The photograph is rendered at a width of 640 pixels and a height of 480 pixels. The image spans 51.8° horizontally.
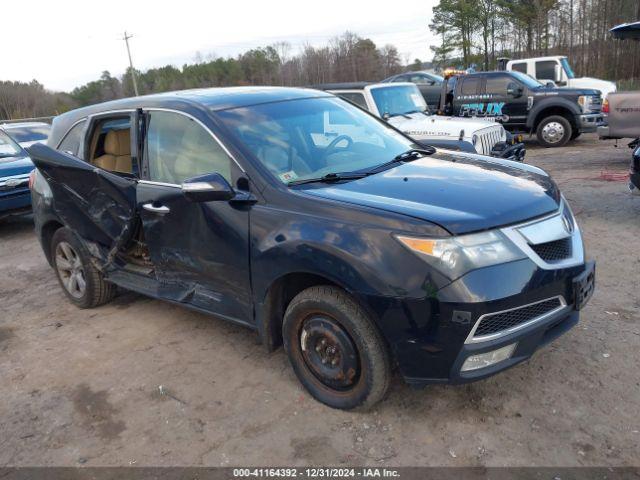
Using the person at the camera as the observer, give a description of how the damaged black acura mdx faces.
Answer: facing the viewer and to the right of the viewer

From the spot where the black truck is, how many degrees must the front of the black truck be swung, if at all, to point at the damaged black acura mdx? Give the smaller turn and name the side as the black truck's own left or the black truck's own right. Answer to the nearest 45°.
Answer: approximately 45° to the black truck's own right

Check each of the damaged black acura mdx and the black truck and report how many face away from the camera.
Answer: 0

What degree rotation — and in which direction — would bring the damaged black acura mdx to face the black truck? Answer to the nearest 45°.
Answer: approximately 90° to its left

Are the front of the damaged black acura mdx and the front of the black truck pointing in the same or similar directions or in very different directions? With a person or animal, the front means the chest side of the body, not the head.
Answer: same or similar directions
